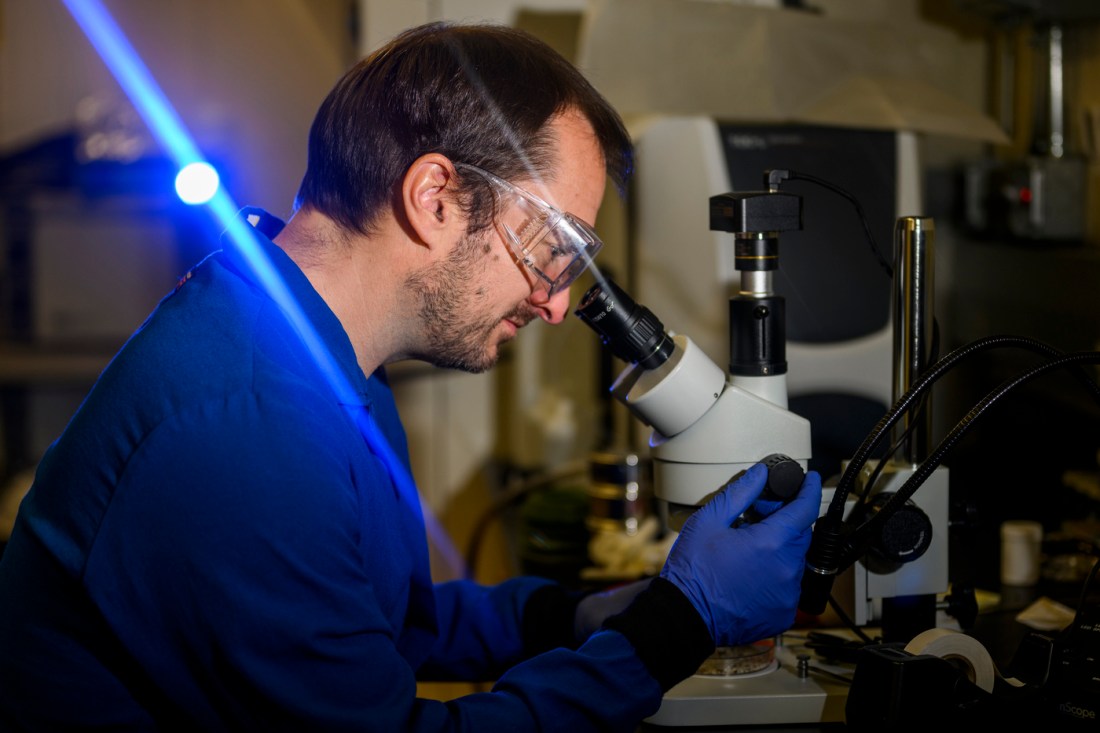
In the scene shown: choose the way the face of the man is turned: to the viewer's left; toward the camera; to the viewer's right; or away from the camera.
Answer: to the viewer's right

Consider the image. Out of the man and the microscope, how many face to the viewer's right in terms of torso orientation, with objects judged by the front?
1

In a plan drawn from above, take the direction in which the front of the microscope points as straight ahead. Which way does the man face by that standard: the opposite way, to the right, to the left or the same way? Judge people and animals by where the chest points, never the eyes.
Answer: the opposite way

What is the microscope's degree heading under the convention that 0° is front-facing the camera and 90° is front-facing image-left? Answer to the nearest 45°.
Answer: approximately 90°

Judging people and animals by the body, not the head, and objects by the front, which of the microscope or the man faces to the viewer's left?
the microscope

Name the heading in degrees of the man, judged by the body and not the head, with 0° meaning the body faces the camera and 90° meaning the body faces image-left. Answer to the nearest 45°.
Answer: approximately 270°
